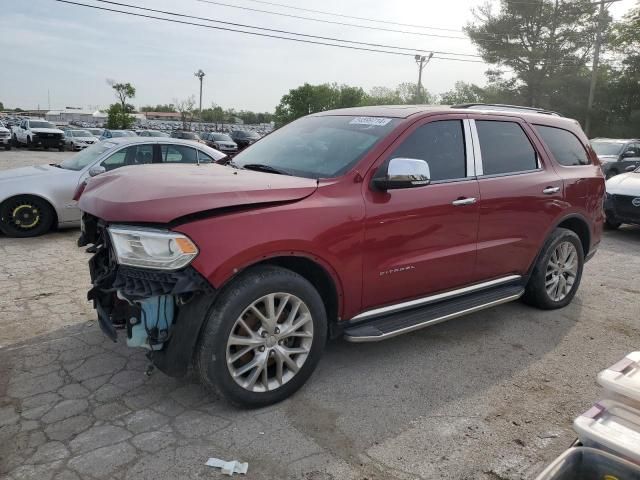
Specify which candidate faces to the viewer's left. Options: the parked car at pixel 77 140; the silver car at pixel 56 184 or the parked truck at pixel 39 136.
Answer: the silver car

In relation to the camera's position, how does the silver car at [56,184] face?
facing to the left of the viewer

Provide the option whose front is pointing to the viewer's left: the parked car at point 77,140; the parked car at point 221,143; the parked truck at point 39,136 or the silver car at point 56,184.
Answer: the silver car

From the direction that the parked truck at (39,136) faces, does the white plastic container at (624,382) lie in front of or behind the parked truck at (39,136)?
in front

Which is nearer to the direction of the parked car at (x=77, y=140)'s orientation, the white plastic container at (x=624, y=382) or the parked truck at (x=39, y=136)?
the white plastic container

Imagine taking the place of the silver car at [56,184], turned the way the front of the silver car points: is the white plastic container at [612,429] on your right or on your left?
on your left

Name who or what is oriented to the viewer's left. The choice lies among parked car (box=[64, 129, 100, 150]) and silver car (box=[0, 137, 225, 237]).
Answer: the silver car

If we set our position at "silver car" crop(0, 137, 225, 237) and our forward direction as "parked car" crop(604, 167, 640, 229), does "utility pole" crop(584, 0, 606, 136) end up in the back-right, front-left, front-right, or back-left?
front-left

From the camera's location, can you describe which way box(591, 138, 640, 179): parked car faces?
facing the viewer and to the left of the viewer

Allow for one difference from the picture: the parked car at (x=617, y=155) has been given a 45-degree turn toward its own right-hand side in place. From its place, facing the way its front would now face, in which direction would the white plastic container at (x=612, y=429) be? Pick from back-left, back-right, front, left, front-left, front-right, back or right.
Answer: left

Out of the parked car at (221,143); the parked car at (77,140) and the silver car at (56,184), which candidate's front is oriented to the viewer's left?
the silver car

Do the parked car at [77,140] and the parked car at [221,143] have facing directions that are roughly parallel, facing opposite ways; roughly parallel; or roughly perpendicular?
roughly parallel

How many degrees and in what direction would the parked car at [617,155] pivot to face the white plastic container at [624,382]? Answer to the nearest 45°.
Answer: approximately 45° to its left

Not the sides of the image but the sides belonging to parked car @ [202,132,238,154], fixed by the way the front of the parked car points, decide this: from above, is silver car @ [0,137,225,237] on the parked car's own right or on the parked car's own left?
on the parked car's own right

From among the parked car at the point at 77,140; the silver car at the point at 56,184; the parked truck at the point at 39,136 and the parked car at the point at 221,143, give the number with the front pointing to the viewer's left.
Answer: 1
